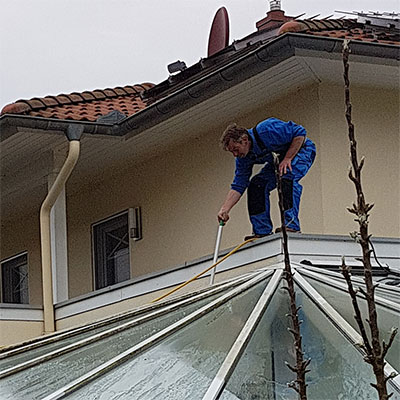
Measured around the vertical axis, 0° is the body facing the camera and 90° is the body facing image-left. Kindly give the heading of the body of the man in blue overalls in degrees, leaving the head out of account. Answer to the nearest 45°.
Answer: approximately 45°
